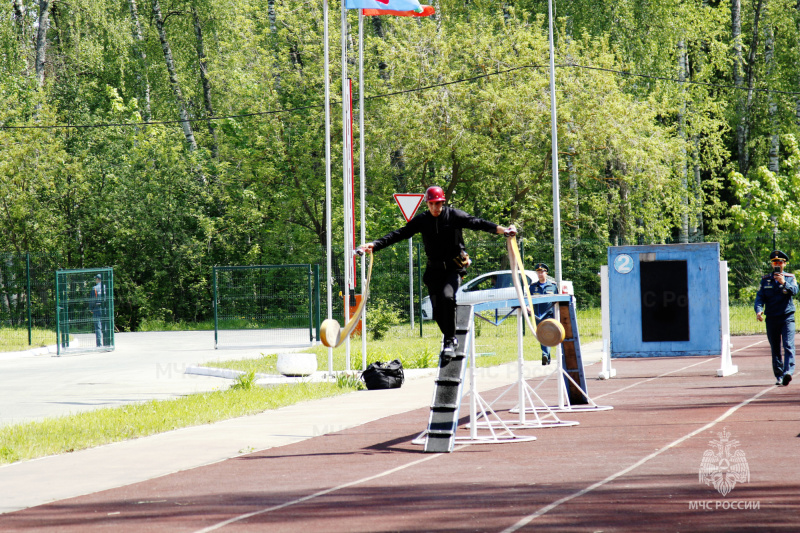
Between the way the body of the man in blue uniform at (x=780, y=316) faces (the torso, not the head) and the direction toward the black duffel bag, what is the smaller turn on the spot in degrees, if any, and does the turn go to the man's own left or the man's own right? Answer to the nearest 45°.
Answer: approximately 90° to the man's own right

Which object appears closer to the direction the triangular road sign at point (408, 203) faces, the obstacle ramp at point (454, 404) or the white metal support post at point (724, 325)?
the obstacle ramp

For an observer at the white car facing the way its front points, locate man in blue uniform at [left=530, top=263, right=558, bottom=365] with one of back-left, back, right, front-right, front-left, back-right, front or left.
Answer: left

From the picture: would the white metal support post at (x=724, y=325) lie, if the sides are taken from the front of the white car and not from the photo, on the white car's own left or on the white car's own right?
on the white car's own left

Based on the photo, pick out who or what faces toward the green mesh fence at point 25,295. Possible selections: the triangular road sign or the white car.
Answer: the white car

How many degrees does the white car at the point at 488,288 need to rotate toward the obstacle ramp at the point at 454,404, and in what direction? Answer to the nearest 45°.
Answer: approximately 90° to its left

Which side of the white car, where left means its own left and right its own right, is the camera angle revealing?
left

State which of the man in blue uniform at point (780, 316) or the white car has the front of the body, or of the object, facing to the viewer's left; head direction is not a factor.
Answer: the white car

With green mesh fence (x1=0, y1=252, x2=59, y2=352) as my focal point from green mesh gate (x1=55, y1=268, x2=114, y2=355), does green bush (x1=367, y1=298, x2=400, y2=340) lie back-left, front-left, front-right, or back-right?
back-right

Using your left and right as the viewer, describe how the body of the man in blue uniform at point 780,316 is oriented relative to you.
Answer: facing the viewer

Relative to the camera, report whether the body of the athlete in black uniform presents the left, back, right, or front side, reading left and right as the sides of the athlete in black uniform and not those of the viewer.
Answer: front

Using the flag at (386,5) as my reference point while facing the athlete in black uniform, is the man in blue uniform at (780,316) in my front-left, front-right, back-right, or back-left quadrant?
front-left
